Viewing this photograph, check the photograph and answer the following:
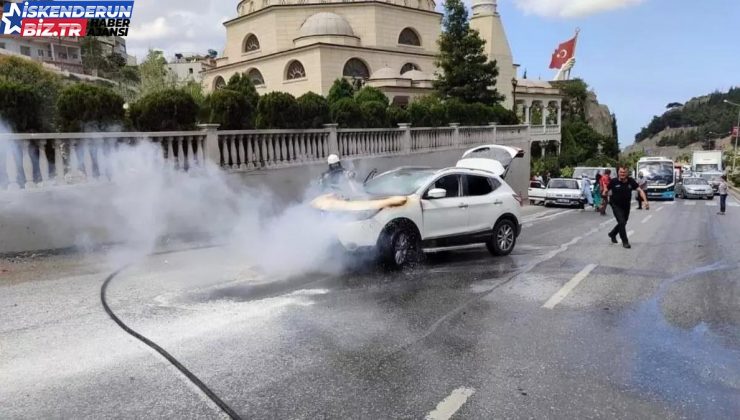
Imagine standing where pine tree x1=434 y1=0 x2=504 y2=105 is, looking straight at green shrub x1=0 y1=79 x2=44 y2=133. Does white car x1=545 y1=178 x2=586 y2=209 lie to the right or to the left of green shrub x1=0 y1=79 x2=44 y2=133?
left

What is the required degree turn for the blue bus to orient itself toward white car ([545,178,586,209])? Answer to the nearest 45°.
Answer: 0° — it already faces it

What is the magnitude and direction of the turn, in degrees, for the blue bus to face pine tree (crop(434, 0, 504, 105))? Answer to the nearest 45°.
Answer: approximately 90° to its right

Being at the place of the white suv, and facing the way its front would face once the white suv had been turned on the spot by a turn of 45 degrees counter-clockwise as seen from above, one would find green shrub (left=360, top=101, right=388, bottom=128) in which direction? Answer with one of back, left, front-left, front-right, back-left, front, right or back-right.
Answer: back

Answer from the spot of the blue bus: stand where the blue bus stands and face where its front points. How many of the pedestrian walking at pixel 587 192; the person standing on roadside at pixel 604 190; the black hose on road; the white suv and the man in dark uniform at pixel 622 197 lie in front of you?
5

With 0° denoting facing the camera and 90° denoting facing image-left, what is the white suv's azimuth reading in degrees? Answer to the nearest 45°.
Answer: approximately 45°

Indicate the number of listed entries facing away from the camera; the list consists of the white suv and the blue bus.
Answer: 0

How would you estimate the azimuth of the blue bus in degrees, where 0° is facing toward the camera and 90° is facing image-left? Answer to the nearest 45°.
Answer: approximately 0°

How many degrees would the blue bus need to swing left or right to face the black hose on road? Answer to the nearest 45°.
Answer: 0° — it already faces it

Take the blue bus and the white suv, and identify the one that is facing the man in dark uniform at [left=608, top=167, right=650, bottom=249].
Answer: the blue bus

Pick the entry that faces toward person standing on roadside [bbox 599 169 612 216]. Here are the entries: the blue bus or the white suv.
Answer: the blue bus
